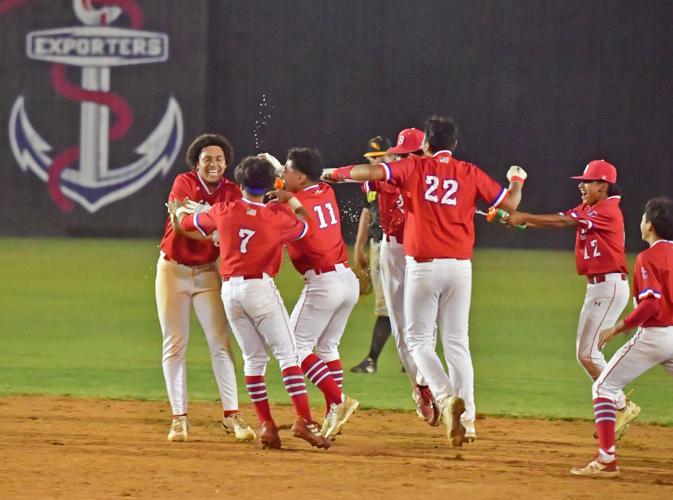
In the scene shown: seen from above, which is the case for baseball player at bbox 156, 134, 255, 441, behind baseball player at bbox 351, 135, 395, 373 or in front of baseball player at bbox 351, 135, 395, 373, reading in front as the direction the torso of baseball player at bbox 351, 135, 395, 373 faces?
in front

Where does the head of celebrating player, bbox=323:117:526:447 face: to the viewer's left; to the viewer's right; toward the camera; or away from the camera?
away from the camera

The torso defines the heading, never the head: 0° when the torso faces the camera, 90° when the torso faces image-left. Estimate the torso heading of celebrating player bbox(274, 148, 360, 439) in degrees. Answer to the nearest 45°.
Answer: approximately 135°

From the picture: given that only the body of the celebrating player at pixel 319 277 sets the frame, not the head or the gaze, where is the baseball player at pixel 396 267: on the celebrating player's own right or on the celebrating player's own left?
on the celebrating player's own right

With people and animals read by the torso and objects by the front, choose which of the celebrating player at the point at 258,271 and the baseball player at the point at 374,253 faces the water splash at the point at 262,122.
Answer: the celebrating player

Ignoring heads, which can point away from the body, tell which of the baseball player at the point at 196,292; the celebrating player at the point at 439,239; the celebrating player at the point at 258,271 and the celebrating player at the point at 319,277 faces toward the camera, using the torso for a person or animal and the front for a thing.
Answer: the baseball player

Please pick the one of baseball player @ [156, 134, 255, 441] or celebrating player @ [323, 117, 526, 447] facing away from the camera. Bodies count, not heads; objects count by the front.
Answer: the celebrating player

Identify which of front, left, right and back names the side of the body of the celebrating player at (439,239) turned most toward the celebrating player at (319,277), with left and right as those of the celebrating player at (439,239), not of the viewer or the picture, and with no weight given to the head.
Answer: left

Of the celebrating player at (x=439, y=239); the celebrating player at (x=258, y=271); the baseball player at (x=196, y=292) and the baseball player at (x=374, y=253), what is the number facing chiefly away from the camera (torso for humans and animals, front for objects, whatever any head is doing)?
2

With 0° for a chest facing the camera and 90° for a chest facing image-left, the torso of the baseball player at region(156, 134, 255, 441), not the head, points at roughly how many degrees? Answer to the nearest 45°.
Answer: approximately 0°

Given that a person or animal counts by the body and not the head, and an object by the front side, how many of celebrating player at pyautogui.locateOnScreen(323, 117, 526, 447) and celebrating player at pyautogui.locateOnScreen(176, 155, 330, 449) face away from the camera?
2

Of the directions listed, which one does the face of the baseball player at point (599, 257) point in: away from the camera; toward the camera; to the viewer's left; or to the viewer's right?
to the viewer's left

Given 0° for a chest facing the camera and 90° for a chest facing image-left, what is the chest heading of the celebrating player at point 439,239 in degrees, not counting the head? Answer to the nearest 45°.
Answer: approximately 180°

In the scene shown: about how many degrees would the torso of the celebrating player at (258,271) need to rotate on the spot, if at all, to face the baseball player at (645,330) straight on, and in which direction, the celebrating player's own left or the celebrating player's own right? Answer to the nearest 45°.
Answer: approximately 90° to the celebrating player's own right

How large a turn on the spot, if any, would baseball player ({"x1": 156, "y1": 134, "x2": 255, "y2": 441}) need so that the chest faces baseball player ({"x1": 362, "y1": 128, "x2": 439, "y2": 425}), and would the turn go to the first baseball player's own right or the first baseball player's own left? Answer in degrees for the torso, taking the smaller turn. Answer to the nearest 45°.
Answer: approximately 135° to the first baseball player's own left

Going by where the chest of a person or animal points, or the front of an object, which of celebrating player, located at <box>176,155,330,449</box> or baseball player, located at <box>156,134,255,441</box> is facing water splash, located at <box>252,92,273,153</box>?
the celebrating player

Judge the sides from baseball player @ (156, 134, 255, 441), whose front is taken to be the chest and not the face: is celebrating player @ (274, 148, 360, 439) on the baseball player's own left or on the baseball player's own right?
on the baseball player's own left
